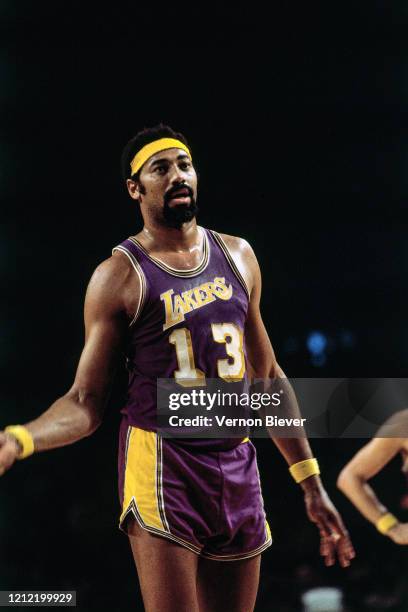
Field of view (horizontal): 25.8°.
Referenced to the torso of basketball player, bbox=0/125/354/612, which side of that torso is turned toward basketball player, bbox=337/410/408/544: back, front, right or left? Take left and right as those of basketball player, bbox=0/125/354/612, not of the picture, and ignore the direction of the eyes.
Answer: left

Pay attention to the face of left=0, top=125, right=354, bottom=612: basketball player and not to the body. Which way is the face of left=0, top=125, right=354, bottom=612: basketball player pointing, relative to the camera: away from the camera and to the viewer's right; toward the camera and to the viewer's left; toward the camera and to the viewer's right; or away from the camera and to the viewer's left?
toward the camera and to the viewer's right

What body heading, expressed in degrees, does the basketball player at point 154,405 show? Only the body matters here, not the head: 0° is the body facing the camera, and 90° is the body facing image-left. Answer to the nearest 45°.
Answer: approximately 315°
